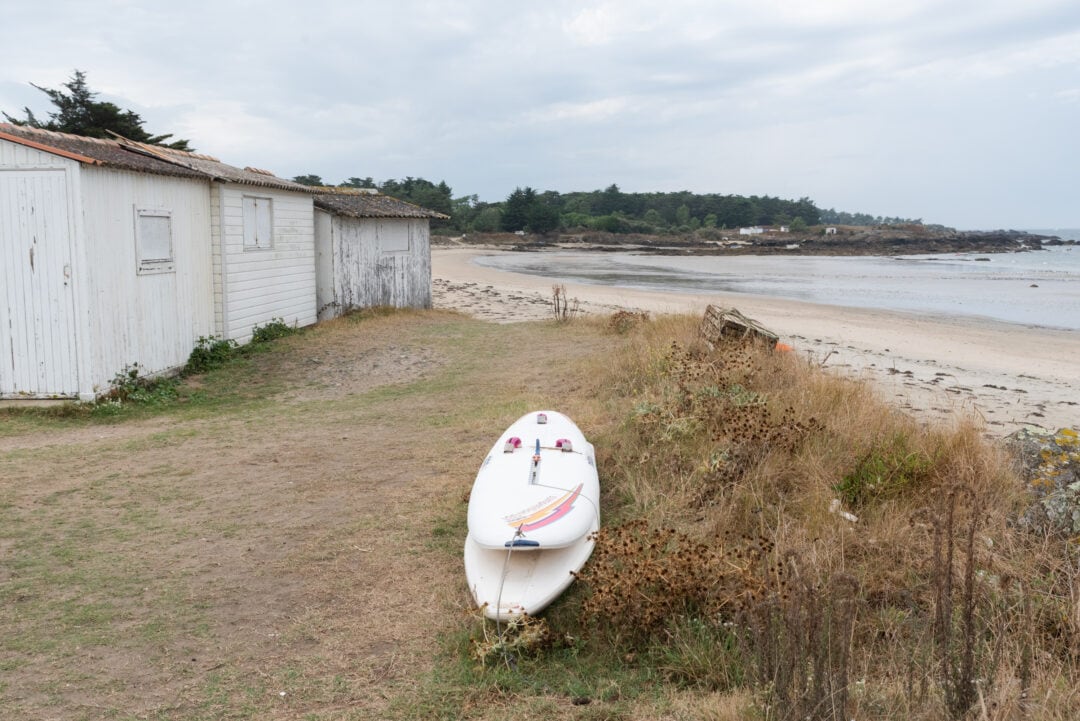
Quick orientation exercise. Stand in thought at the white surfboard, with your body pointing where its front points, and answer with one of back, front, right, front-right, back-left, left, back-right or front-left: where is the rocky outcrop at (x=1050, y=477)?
left

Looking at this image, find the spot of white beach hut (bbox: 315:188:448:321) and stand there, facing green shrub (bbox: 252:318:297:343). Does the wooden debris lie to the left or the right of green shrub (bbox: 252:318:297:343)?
left

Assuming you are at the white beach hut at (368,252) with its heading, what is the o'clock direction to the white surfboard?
The white surfboard is roughly at 12 o'clock from the white beach hut.

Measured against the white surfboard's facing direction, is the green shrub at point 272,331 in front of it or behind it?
behind

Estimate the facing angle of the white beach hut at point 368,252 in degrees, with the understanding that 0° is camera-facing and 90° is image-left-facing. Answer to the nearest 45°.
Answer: approximately 0°

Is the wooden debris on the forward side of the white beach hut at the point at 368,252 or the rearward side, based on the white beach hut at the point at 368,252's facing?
on the forward side

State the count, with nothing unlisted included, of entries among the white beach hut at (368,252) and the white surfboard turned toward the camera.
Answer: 2

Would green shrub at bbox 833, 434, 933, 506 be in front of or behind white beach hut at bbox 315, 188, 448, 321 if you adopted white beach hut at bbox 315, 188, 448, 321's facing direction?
in front
